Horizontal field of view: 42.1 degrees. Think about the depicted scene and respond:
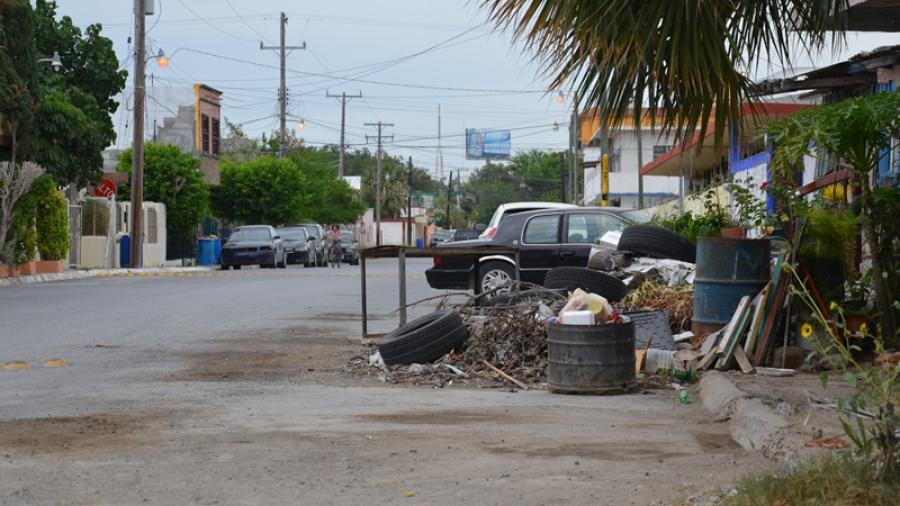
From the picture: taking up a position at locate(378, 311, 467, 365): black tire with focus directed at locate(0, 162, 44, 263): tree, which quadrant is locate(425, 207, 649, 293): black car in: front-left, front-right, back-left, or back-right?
front-right

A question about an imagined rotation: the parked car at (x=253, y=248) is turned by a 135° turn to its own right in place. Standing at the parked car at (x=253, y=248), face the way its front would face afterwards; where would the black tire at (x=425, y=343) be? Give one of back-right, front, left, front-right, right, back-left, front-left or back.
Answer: back-left

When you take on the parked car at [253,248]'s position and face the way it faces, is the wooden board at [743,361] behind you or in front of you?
in front

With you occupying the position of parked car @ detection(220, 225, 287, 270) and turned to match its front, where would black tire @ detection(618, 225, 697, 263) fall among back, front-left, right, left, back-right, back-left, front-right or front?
front

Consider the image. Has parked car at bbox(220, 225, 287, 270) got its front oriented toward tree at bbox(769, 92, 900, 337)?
yes

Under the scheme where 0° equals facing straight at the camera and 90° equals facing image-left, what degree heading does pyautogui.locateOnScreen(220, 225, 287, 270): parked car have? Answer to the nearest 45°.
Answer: approximately 0°

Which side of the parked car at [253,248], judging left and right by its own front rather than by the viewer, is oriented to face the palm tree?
front

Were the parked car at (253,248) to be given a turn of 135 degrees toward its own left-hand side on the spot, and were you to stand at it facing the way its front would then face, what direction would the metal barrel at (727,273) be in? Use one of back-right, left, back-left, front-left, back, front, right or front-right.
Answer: back-right

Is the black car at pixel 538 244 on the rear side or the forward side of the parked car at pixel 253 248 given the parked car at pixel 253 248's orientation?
on the forward side

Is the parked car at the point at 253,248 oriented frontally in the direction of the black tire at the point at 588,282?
yes

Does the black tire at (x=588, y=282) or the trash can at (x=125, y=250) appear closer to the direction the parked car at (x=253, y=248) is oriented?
the black tire

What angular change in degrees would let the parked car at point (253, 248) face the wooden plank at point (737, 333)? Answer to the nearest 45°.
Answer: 0° — it already faces it

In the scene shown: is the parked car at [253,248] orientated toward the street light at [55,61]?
no
